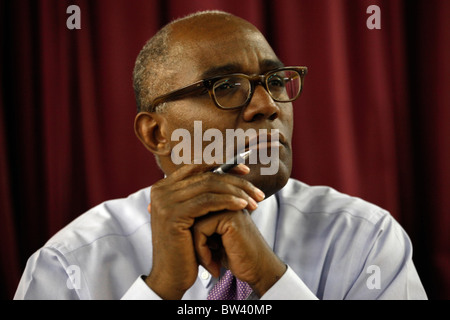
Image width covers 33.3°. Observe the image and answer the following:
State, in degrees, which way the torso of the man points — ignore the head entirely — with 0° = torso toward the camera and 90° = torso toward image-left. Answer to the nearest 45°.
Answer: approximately 0°
